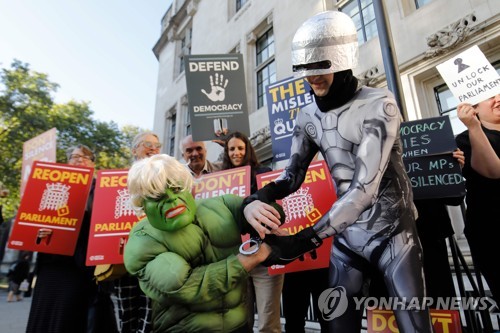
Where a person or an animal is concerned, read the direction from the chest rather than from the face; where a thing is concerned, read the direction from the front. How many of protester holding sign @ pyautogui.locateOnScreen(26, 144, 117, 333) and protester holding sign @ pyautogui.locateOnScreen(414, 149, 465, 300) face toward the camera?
2

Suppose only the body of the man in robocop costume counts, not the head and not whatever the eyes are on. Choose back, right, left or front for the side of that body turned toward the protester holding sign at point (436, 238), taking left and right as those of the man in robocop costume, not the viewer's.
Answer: back

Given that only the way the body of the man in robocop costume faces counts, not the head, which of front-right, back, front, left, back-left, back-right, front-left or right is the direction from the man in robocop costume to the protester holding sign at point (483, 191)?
back

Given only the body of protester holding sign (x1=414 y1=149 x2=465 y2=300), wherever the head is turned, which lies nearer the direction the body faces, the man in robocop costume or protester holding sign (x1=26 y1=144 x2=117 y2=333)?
the man in robocop costume

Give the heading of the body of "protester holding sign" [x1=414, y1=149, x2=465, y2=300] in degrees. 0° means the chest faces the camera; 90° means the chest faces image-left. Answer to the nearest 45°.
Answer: approximately 0°

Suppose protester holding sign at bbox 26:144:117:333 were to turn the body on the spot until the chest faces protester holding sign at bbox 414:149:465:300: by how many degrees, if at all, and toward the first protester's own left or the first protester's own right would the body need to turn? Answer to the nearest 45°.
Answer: approximately 45° to the first protester's own left

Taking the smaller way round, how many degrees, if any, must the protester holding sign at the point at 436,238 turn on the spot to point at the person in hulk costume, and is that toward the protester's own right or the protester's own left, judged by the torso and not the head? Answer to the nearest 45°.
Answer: approximately 45° to the protester's own right

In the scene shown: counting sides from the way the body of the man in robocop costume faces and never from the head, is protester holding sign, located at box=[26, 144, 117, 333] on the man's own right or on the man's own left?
on the man's own right
